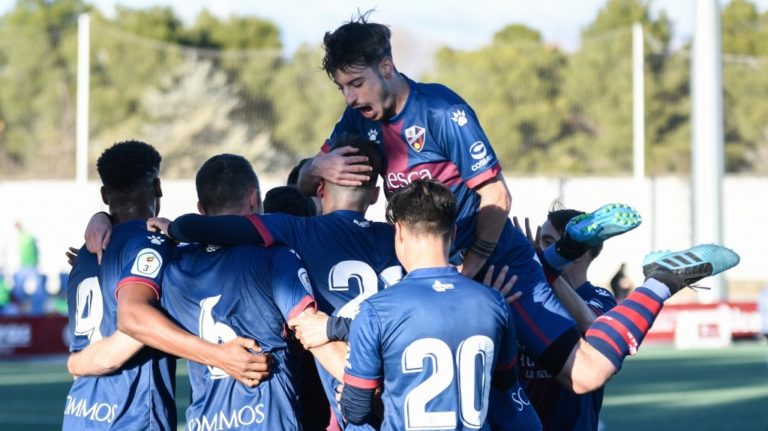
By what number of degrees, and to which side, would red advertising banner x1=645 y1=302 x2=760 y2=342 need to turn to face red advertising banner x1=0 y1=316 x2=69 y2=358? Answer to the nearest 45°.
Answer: approximately 45° to its right

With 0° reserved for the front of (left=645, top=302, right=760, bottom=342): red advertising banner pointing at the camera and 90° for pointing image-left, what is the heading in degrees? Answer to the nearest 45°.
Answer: approximately 0°
